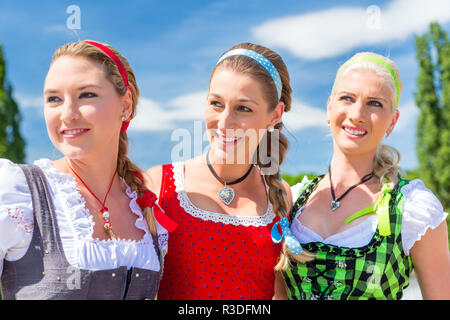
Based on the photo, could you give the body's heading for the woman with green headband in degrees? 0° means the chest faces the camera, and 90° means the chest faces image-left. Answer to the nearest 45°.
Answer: approximately 45°

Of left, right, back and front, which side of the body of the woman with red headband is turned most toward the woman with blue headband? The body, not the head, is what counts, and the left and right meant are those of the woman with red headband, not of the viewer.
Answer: left

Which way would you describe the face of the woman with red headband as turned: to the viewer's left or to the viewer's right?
to the viewer's left

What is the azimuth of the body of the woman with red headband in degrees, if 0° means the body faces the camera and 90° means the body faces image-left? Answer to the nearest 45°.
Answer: approximately 315°

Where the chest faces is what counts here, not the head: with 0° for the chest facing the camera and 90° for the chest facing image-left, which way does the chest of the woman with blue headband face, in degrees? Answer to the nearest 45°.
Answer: approximately 0°

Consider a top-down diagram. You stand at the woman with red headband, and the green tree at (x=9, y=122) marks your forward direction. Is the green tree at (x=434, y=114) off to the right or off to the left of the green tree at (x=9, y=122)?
right

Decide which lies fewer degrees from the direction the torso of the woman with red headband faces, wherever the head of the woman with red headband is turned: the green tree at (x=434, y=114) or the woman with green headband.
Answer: the woman with green headband

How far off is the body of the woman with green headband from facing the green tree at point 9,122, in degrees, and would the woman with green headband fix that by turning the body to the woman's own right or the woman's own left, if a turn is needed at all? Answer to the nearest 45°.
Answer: approximately 90° to the woman's own right

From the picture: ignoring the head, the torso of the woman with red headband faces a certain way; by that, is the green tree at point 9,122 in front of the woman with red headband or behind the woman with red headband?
behind
